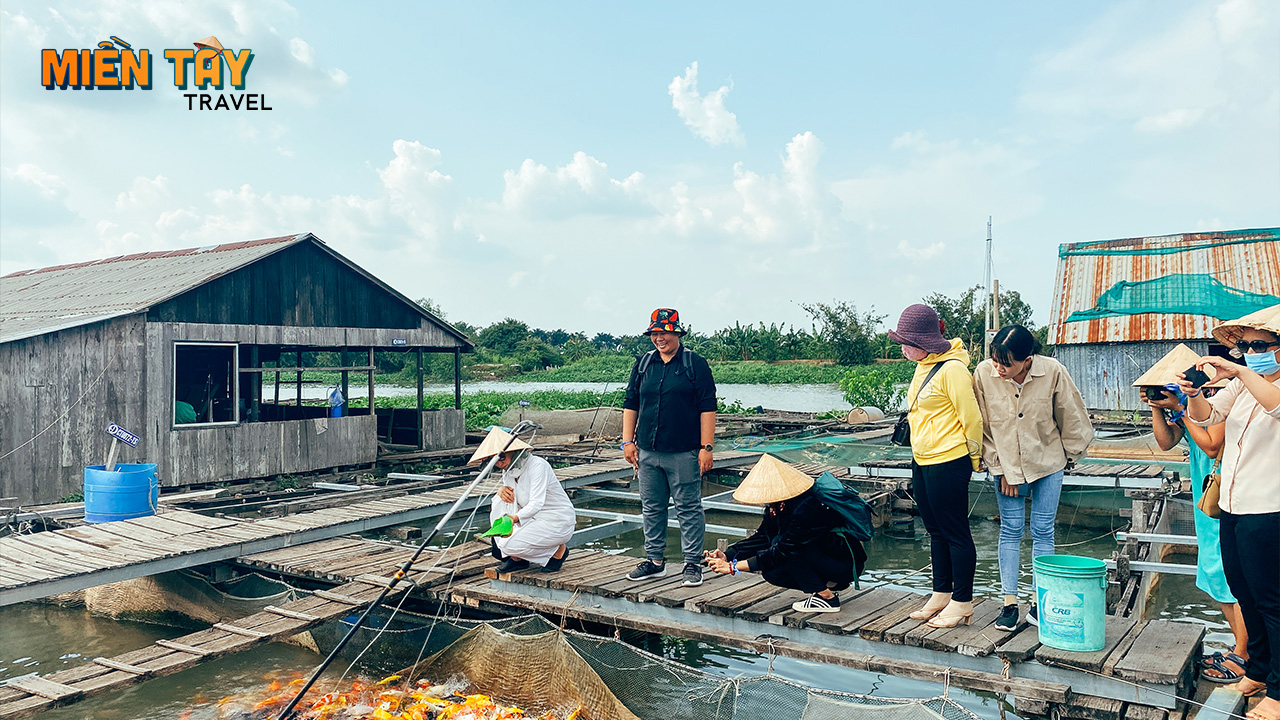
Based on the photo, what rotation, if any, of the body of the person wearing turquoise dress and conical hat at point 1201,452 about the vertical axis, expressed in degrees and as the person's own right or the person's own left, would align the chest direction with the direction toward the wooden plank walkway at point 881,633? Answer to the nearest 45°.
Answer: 0° — they already face it

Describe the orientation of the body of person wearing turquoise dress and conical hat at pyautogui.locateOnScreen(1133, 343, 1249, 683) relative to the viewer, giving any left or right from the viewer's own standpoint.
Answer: facing to the left of the viewer

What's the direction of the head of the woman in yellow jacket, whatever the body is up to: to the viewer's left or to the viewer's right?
to the viewer's left

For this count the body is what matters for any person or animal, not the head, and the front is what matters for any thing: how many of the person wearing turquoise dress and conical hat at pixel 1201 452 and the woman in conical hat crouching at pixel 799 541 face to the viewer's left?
2

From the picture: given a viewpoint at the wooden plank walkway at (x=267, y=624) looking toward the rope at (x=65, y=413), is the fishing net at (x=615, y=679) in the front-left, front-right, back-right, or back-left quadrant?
back-right

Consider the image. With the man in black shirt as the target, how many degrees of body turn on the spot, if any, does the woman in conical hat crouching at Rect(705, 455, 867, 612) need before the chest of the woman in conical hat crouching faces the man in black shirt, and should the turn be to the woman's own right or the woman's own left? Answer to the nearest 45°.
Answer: approximately 45° to the woman's own right

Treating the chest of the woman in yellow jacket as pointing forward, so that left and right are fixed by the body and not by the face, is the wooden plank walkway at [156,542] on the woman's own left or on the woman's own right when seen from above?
on the woman's own right

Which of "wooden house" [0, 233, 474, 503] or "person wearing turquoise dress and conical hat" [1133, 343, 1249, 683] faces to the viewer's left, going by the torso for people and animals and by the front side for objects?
the person wearing turquoise dress and conical hat

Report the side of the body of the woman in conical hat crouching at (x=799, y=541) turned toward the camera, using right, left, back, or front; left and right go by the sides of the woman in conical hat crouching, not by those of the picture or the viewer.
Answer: left

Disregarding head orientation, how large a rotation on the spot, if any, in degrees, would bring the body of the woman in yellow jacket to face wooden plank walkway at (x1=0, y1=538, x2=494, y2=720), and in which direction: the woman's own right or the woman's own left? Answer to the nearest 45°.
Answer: approximately 45° to the woman's own right

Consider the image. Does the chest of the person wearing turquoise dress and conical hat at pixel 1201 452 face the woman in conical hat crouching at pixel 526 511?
yes
